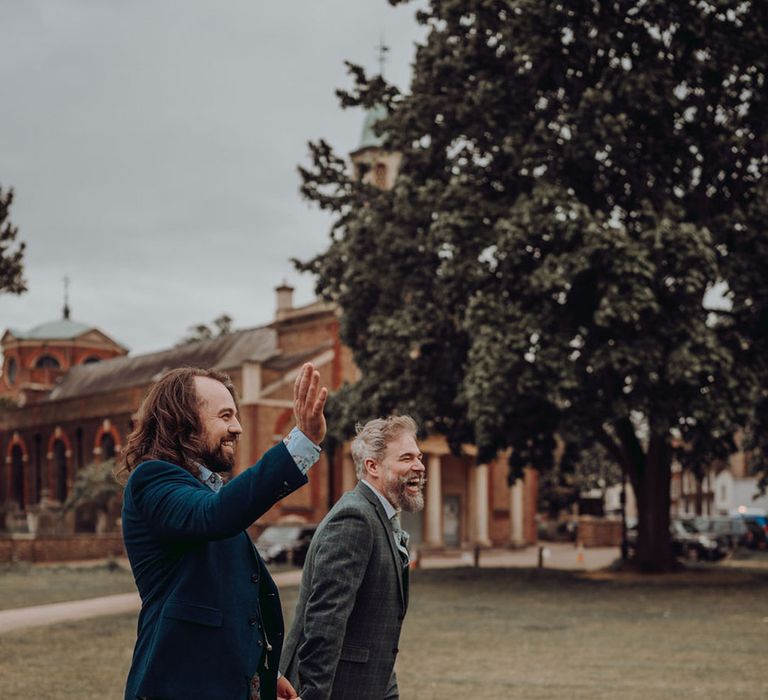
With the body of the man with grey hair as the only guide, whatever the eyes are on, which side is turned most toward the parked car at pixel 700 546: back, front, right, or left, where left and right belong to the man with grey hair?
left

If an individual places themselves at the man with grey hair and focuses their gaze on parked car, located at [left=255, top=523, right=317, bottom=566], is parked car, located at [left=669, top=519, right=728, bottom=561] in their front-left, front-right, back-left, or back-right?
front-right

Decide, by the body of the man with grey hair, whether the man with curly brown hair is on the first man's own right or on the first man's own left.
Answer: on the first man's own right

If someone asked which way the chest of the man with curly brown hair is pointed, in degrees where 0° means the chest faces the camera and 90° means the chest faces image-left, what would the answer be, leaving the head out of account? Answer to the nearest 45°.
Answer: approximately 270°

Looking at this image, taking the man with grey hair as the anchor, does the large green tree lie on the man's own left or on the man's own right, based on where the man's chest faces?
on the man's own left

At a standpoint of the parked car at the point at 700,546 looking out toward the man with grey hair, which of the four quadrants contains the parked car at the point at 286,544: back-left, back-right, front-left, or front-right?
front-right

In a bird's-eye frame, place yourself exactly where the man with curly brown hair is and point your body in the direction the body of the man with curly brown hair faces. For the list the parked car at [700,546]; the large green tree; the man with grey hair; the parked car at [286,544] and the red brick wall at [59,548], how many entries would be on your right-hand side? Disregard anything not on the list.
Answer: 0

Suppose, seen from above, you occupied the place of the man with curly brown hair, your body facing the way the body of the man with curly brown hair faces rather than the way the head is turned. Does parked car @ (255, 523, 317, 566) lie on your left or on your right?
on your left

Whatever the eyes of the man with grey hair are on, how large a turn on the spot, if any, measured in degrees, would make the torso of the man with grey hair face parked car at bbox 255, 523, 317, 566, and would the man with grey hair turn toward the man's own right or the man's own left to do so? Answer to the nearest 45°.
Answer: approximately 90° to the man's own left

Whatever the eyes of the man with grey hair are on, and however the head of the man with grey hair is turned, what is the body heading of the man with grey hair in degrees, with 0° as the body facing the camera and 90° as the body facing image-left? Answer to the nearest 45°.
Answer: approximately 270°

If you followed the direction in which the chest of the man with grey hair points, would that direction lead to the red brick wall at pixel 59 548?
no

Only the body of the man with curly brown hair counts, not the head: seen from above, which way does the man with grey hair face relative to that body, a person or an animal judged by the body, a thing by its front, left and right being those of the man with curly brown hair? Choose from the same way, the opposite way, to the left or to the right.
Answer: the same way

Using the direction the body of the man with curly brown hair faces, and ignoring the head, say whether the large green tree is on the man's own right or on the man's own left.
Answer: on the man's own left

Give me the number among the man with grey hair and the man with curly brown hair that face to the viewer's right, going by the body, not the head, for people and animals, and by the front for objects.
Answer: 2
